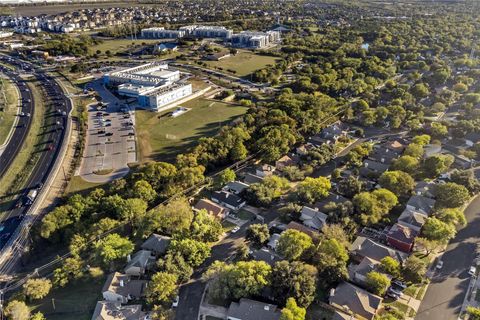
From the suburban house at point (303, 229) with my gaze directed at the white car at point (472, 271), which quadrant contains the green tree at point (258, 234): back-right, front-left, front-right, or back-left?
back-right

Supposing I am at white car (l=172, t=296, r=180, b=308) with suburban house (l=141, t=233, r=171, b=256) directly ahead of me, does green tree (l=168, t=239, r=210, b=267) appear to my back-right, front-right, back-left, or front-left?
front-right

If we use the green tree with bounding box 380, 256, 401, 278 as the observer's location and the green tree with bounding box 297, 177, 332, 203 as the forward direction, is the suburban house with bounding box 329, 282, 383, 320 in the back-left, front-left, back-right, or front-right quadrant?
back-left

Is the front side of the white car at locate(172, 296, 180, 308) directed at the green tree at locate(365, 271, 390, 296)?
no

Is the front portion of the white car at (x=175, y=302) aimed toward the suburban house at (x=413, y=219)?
no

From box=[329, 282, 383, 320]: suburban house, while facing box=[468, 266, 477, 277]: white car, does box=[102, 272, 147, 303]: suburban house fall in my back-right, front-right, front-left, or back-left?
back-left

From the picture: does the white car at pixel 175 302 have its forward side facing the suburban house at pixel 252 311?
no
